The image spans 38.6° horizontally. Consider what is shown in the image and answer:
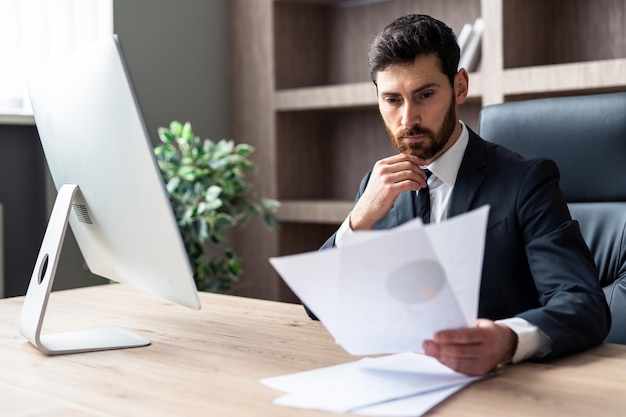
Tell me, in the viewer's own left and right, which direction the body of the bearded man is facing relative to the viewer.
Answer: facing the viewer and to the left of the viewer

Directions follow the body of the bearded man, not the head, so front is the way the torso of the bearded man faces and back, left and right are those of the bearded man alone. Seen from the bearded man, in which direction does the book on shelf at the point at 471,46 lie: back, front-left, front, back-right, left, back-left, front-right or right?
back-right

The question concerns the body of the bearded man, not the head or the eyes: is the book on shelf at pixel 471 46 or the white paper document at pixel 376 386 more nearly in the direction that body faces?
the white paper document

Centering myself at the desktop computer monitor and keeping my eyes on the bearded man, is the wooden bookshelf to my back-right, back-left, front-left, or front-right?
front-left

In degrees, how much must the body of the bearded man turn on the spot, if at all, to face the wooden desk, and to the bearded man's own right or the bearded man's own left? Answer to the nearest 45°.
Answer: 0° — they already face it

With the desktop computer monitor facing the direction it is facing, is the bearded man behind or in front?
in front

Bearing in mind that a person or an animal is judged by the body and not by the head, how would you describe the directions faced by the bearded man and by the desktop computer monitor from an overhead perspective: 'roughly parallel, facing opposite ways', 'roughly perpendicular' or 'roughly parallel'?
roughly parallel, facing opposite ways

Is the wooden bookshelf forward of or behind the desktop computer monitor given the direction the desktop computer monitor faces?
forward

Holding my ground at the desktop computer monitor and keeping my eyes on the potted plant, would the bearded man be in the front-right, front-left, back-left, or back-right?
front-right

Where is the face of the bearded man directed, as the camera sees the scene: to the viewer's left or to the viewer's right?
to the viewer's left

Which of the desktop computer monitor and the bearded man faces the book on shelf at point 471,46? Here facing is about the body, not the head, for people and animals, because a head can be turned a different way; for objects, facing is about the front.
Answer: the desktop computer monitor

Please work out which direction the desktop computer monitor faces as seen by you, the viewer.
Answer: facing away from the viewer and to the right of the viewer

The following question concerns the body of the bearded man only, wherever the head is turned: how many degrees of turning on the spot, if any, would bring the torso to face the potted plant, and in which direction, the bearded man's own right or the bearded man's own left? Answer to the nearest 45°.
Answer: approximately 90° to the bearded man's own right
